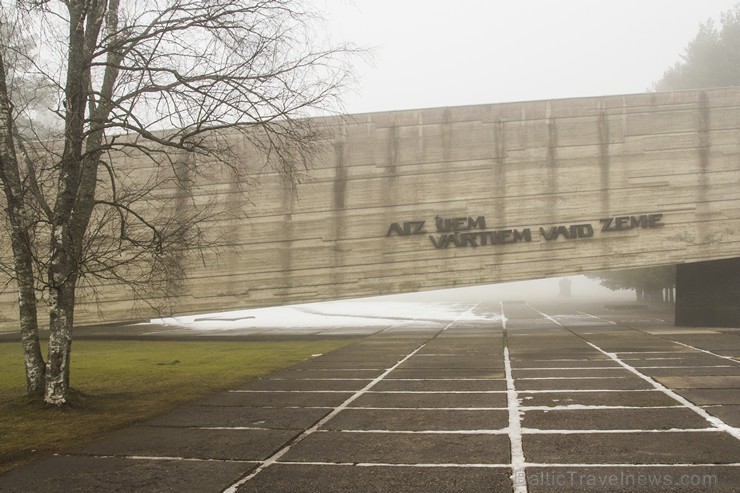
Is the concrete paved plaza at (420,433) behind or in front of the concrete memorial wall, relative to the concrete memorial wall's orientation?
in front

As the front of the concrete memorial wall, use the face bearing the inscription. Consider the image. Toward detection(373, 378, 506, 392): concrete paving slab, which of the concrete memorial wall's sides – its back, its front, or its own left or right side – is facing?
front

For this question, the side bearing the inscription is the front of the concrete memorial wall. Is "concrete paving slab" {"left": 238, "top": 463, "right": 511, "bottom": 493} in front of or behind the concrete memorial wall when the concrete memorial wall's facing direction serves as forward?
in front

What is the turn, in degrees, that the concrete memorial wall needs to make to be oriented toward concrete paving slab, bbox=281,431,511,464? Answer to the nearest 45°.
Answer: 0° — it already faces it

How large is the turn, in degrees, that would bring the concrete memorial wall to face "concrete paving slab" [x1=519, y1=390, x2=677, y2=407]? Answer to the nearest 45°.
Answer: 0° — it already faces it

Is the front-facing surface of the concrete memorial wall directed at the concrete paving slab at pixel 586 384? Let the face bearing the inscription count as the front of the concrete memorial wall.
yes

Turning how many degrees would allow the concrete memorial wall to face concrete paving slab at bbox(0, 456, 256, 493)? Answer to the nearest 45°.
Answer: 0° — it already faces it

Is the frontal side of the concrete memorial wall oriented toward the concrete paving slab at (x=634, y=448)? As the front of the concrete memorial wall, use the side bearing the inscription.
yes

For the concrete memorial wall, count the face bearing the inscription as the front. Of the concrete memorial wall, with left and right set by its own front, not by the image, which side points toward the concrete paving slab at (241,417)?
front
